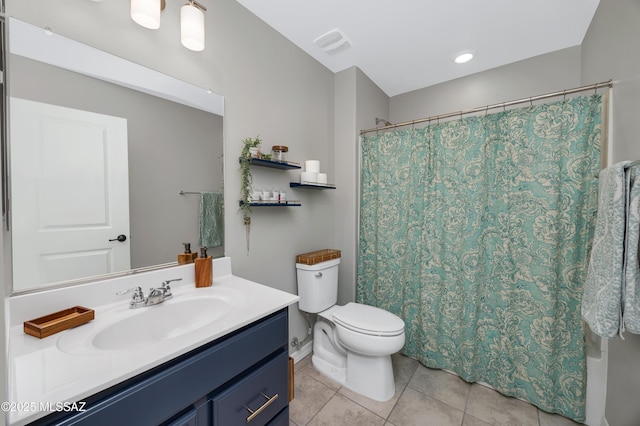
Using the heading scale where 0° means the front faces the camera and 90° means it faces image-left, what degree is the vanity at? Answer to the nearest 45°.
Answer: approximately 315°

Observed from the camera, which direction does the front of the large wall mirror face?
facing the viewer and to the right of the viewer

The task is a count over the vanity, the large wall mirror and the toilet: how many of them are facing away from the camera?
0

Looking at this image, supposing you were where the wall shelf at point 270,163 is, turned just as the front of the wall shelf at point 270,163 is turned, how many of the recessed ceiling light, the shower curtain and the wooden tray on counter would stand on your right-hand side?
1

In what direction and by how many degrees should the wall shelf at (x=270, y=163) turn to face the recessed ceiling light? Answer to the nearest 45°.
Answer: approximately 45° to its left

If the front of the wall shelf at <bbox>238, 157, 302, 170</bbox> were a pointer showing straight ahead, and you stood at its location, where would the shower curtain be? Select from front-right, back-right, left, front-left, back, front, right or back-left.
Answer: front-left

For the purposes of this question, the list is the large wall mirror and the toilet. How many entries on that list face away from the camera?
0

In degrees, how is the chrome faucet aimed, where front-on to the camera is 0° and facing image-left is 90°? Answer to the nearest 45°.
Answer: approximately 315°

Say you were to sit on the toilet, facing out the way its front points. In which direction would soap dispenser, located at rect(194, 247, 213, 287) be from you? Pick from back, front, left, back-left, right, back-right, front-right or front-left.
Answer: right

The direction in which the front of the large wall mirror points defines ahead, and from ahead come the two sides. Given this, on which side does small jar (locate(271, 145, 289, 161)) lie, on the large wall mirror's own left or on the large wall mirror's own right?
on the large wall mirror's own left

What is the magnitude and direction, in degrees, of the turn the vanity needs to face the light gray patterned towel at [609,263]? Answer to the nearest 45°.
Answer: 0° — it already faces it

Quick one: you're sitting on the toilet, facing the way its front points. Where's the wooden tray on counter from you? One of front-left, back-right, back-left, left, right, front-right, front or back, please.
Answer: right

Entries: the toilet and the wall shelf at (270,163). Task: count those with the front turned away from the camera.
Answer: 0
